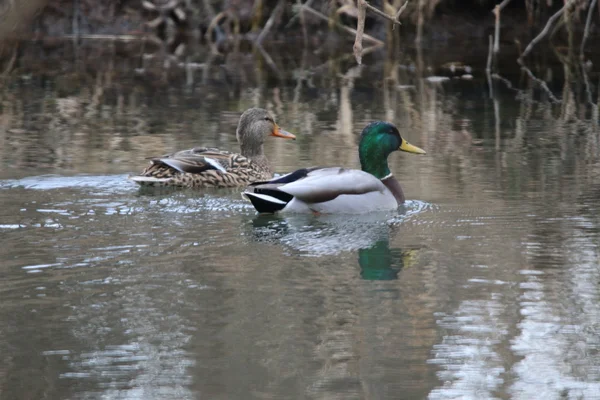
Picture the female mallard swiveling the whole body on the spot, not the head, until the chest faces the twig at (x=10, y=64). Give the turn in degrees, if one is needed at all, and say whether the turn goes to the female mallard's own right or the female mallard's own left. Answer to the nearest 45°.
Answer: approximately 90° to the female mallard's own left

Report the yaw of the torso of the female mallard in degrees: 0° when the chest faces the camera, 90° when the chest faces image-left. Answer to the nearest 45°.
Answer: approximately 270°

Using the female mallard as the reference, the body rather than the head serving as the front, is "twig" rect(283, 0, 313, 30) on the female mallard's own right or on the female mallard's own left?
on the female mallard's own left

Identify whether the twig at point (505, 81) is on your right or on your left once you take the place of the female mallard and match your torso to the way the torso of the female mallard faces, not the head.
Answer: on your left

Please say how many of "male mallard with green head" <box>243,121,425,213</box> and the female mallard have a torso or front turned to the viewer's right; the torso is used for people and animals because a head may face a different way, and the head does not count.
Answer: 2

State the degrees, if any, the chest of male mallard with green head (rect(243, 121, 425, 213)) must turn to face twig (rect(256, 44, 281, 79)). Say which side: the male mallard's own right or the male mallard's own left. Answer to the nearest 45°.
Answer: approximately 90° to the male mallard's own left

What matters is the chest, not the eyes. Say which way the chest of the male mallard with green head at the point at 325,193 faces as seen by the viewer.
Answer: to the viewer's right

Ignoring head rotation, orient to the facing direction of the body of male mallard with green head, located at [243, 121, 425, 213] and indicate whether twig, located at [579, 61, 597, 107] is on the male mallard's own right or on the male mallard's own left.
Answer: on the male mallard's own left
